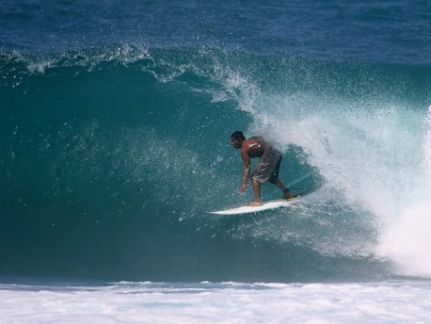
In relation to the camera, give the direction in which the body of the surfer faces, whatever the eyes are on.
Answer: to the viewer's left
